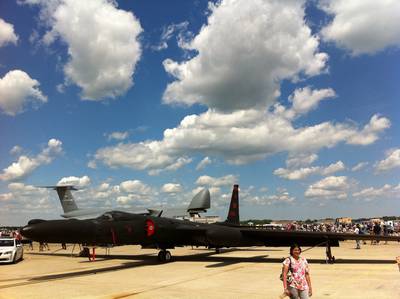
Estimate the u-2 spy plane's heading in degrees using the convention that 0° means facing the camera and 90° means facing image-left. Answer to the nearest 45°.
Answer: approximately 45°

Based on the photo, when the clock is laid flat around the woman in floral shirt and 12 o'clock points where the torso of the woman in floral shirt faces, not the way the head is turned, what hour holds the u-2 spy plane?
The u-2 spy plane is roughly at 5 o'clock from the woman in floral shirt.

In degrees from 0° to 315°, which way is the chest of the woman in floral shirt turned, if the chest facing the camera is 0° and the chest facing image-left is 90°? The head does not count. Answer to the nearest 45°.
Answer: approximately 0°

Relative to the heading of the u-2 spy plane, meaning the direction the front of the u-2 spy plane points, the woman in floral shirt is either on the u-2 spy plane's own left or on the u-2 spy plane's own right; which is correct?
on the u-2 spy plane's own left
